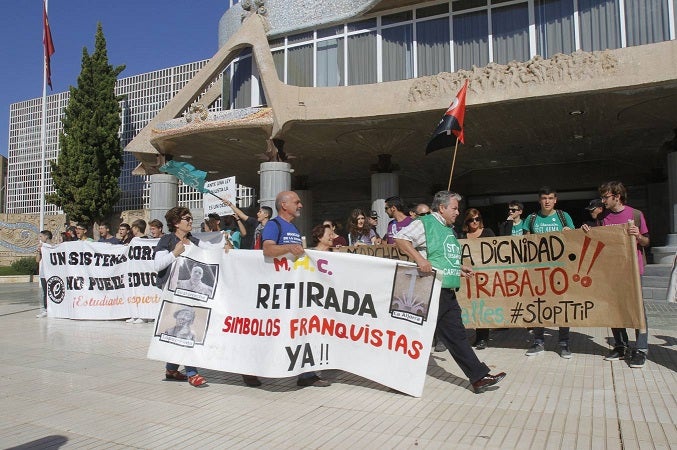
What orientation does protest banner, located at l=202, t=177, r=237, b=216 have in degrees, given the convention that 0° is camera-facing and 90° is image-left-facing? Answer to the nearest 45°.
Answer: approximately 0°

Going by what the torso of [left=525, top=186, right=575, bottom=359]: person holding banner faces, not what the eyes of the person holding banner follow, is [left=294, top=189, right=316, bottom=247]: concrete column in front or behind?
behind

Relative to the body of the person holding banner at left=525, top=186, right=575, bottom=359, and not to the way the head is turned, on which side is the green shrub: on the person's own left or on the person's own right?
on the person's own right

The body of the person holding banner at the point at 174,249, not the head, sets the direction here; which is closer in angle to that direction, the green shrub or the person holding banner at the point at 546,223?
the person holding banner

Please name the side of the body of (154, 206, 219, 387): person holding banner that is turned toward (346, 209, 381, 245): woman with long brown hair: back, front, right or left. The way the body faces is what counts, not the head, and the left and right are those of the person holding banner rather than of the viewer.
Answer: left

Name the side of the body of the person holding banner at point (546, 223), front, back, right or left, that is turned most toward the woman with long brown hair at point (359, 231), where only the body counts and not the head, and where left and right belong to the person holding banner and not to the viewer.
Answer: right

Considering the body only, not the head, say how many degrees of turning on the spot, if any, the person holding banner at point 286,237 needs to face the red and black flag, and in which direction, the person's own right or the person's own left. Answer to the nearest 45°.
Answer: approximately 90° to the person's own left

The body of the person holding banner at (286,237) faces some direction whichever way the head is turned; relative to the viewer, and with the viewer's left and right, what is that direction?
facing the viewer and to the right of the viewer

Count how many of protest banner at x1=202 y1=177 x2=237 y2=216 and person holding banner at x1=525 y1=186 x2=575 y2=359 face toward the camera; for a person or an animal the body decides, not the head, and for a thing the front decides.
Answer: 2
